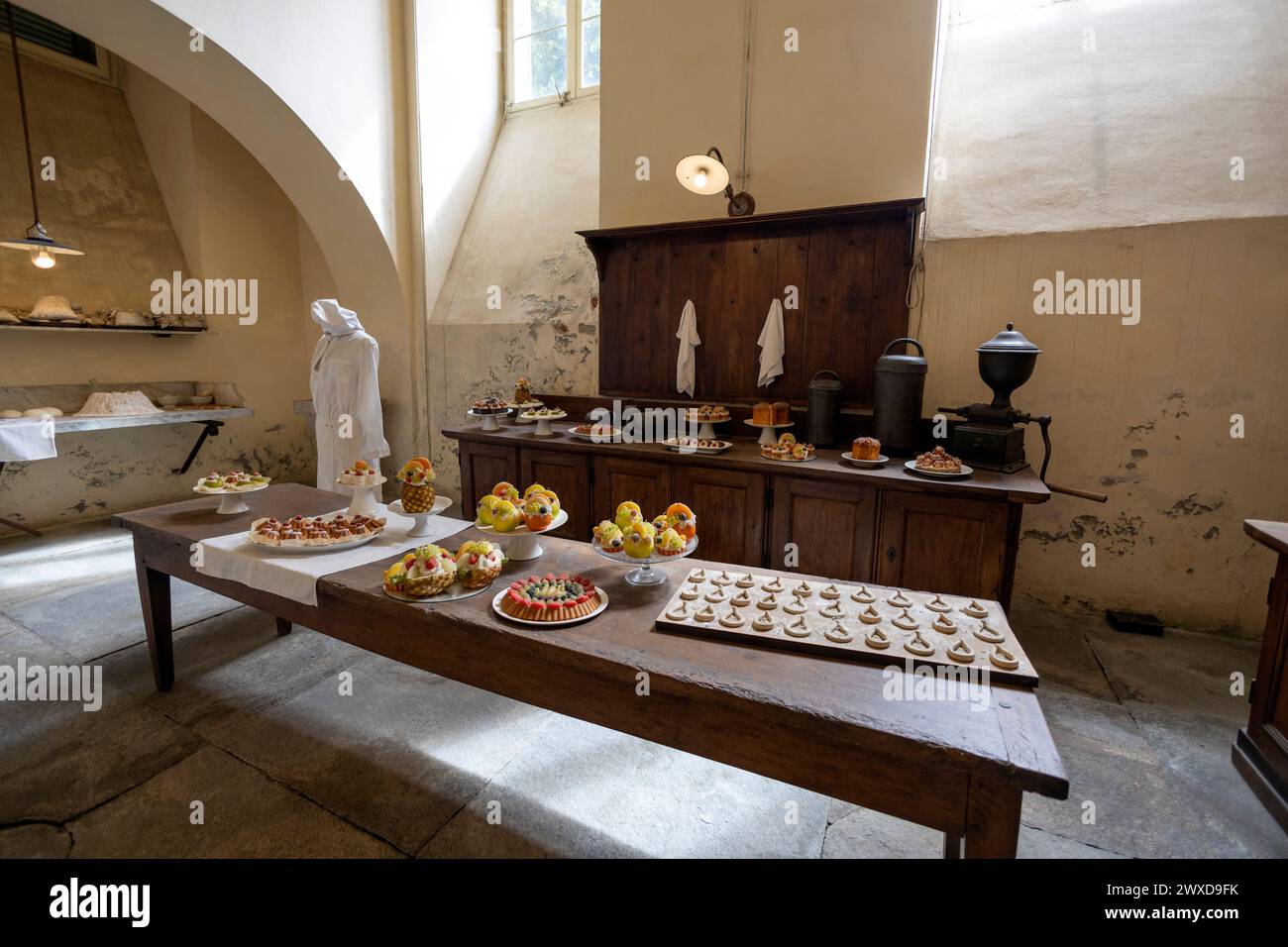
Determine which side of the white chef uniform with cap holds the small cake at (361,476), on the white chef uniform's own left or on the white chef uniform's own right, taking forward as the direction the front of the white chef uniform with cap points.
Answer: on the white chef uniform's own left

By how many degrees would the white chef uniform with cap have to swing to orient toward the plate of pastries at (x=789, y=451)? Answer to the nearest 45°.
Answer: approximately 90° to its left

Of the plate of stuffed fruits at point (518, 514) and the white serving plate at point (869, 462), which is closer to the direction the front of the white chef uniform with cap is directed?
the plate of stuffed fruits

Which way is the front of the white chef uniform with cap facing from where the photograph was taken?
facing the viewer and to the left of the viewer

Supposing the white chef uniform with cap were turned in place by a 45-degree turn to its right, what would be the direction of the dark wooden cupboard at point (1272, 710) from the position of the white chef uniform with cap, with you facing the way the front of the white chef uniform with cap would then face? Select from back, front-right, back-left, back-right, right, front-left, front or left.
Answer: back-left

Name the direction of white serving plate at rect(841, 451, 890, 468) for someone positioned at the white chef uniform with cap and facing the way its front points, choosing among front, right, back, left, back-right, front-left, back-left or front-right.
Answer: left

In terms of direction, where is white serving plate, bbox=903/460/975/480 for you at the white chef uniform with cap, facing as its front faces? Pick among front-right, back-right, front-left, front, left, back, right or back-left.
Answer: left

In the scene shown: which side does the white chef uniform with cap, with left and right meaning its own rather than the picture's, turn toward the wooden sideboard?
left

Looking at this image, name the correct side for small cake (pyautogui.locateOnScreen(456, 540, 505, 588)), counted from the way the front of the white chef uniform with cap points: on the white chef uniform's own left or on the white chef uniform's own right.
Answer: on the white chef uniform's own left

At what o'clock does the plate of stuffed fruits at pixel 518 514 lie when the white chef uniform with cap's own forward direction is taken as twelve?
The plate of stuffed fruits is roughly at 10 o'clock from the white chef uniform with cap.

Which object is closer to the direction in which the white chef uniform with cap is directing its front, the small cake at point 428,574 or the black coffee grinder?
the small cake

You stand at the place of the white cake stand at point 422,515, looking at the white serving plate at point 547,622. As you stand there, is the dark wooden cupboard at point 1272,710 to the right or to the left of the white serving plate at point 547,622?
left

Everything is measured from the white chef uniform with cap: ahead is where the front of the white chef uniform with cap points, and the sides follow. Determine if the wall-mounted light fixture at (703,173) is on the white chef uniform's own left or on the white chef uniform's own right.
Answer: on the white chef uniform's own left

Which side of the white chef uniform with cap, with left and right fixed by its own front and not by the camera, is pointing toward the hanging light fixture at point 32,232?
right

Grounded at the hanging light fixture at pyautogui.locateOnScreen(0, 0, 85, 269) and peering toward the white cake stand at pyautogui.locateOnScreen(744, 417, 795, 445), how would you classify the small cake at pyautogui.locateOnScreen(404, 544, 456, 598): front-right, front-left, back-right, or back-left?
front-right

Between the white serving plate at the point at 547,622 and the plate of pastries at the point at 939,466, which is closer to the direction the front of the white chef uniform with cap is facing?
the white serving plate

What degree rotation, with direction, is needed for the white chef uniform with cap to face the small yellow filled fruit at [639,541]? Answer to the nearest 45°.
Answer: approximately 45° to its left

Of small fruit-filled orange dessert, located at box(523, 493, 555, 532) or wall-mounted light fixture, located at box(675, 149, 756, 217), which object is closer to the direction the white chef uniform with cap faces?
the small fruit-filled orange dessert

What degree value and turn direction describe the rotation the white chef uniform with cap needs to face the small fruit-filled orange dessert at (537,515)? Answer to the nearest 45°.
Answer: approximately 45° to its left

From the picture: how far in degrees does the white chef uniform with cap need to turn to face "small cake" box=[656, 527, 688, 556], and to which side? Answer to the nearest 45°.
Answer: approximately 45° to its left

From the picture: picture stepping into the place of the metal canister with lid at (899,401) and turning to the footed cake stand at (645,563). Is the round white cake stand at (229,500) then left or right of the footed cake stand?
right
